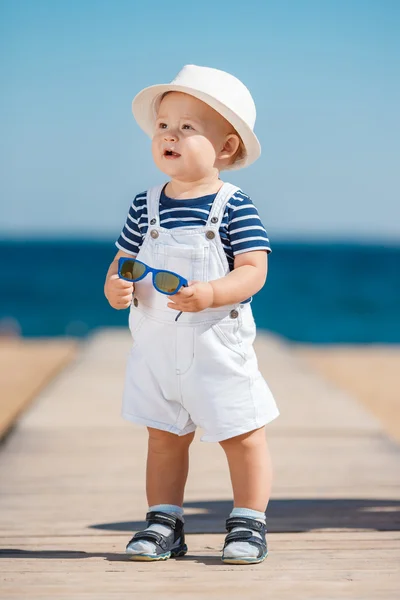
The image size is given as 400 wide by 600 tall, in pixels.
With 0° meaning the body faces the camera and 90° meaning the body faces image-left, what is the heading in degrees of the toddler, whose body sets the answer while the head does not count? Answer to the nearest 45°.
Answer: approximately 45°
